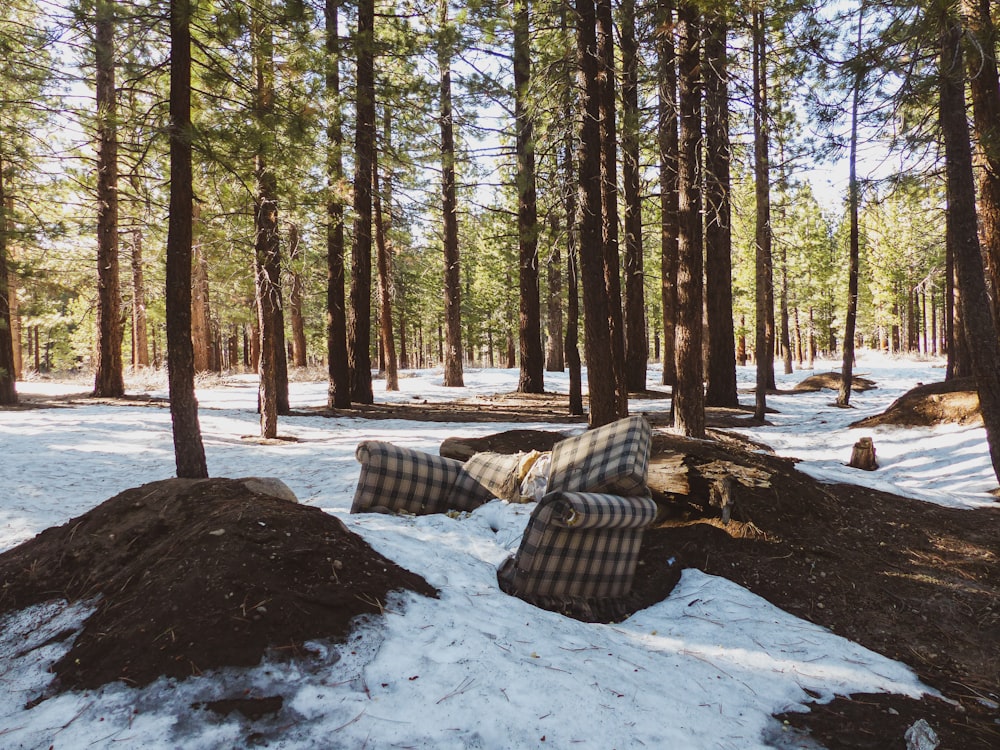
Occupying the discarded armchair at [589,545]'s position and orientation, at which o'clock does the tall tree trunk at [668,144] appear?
The tall tree trunk is roughly at 5 o'clock from the discarded armchair.

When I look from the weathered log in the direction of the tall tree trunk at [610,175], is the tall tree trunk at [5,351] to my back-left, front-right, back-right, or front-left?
front-left

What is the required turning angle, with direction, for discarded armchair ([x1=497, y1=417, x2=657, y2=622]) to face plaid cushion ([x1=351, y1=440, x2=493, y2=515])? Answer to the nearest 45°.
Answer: approximately 90° to its right

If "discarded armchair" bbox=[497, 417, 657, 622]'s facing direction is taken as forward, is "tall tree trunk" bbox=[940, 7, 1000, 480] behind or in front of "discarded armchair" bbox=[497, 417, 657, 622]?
behind

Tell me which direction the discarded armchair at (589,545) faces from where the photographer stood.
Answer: facing the viewer and to the left of the viewer

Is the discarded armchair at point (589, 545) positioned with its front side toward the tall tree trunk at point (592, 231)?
no

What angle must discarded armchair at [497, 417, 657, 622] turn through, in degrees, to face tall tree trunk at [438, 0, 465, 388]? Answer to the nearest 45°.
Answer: approximately 135° to its right

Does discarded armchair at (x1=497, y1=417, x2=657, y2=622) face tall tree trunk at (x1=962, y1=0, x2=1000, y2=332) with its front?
no

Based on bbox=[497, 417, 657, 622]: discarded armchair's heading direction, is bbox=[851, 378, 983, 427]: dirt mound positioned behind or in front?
behind

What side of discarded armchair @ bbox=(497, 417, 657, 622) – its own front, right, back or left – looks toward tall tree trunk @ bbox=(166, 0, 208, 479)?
right

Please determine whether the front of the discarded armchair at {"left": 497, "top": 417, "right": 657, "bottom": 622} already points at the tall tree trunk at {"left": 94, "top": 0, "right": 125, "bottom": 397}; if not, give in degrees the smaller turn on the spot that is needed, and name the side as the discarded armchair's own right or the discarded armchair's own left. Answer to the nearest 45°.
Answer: approximately 90° to the discarded armchair's own right

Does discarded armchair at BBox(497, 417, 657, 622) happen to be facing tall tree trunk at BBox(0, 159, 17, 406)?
no
